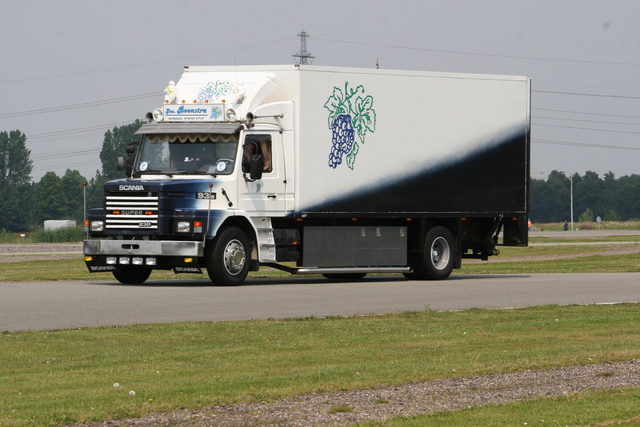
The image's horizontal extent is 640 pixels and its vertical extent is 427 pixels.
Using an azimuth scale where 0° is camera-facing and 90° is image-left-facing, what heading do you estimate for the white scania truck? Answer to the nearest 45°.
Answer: approximately 45°
